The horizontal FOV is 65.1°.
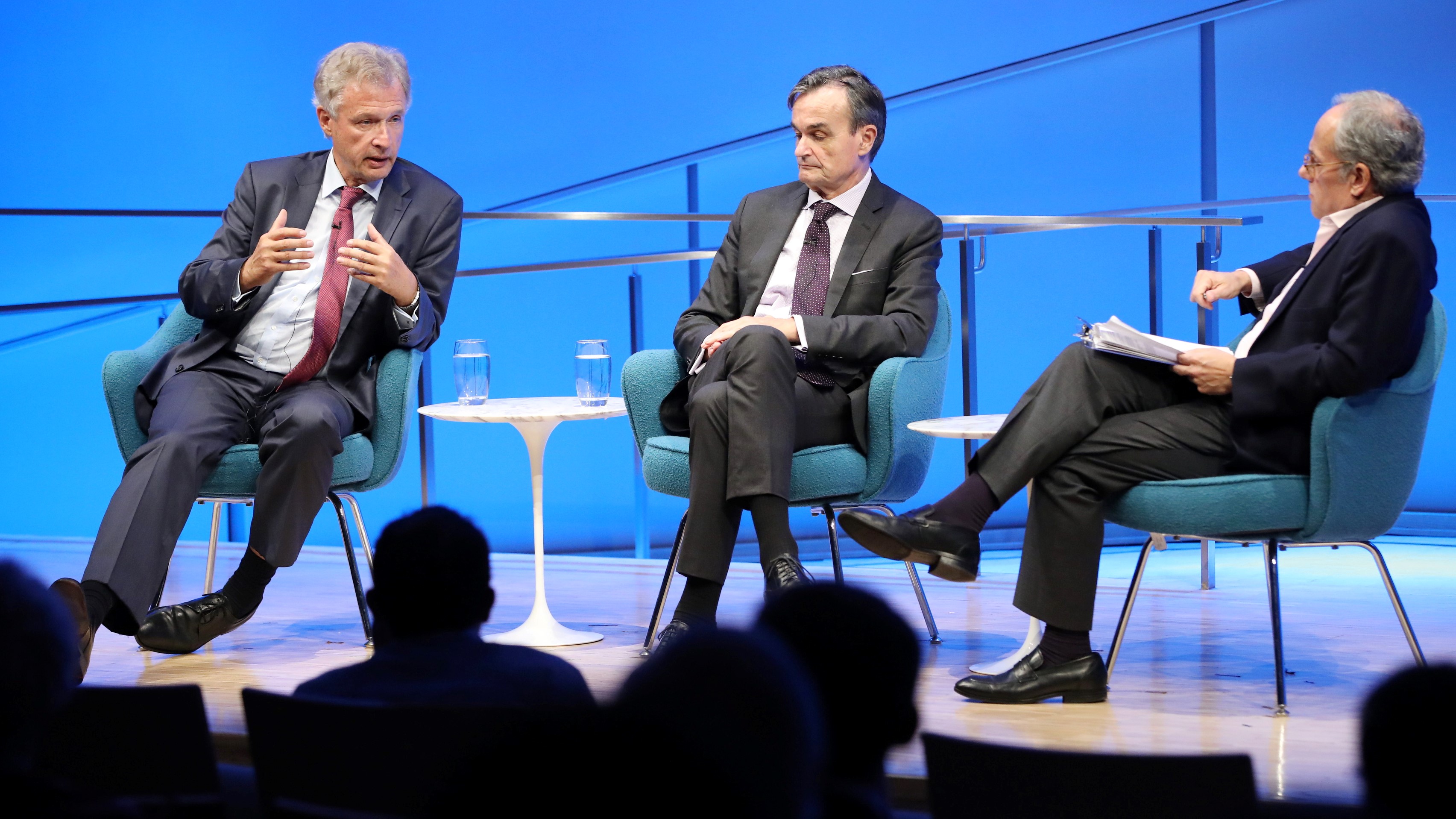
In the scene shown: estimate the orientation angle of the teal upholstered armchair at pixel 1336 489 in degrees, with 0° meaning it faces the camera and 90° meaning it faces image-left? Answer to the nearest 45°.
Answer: approximately 90°

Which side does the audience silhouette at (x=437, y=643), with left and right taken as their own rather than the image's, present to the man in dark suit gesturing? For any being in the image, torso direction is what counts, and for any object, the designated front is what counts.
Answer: front

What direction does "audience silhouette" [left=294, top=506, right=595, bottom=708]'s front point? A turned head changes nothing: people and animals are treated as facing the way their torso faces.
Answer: away from the camera

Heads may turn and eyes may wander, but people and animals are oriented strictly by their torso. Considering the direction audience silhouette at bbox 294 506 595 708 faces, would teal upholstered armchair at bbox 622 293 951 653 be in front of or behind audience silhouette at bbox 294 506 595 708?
in front

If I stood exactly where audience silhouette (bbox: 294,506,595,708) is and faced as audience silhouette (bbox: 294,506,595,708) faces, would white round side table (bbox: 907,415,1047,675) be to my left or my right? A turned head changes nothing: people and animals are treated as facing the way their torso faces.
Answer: on my right

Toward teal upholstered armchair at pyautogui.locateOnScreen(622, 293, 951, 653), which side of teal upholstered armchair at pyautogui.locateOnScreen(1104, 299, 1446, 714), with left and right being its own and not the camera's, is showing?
front

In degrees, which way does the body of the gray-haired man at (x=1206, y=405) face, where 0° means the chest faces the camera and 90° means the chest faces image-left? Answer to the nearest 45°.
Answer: approximately 90°

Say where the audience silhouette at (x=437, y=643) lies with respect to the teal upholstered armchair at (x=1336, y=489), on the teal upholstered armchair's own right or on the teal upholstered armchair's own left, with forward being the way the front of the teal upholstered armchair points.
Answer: on the teal upholstered armchair's own left

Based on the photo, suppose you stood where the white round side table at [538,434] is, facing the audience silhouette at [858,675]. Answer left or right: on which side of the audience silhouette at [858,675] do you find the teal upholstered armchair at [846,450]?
left

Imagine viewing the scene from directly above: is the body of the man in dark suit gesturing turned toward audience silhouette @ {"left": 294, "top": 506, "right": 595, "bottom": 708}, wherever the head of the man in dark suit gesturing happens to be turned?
yes

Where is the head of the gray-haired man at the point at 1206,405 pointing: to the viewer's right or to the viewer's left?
to the viewer's left
